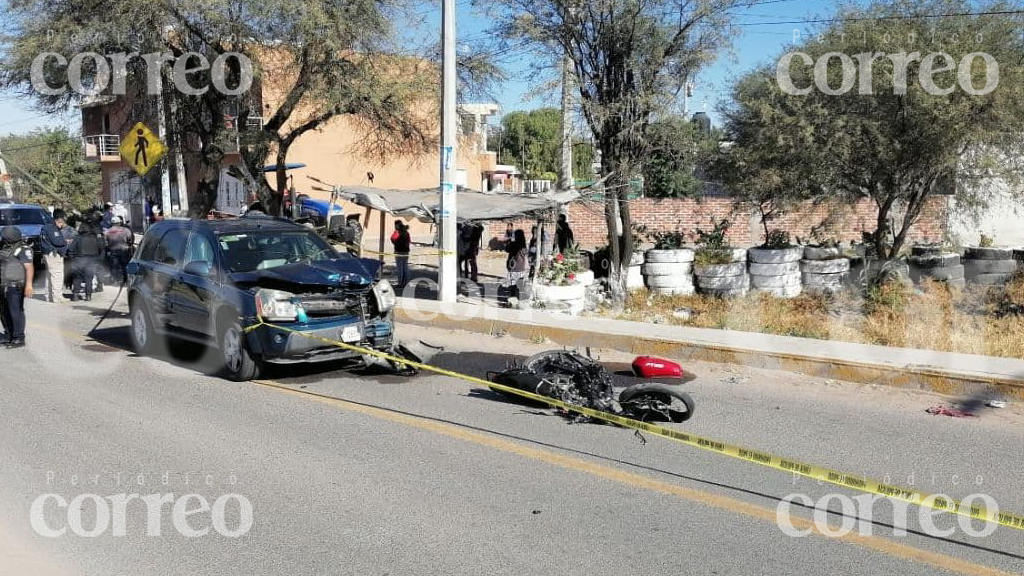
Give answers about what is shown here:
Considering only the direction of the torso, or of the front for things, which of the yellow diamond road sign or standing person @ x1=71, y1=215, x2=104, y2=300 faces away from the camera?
the standing person

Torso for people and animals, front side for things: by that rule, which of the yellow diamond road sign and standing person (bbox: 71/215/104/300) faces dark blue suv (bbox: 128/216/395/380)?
the yellow diamond road sign

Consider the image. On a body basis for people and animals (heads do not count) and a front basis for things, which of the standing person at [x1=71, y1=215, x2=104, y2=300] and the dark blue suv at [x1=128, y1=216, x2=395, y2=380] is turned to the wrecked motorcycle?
the dark blue suv

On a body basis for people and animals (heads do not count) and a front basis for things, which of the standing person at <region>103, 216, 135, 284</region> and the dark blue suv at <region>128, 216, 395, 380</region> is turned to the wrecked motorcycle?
the dark blue suv

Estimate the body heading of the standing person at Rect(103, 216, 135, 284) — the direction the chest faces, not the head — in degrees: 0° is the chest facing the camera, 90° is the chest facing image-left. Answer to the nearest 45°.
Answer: approximately 180°

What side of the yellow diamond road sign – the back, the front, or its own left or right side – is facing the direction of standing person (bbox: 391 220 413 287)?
left

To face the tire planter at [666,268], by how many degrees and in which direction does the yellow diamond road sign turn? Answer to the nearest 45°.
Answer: approximately 90° to its left

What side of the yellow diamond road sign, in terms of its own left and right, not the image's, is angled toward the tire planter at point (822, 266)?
left

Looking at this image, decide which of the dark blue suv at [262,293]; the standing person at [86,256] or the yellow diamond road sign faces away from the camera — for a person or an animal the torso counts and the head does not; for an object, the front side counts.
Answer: the standing person

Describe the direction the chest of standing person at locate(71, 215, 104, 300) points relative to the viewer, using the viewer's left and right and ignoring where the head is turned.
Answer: facing away from the viewer

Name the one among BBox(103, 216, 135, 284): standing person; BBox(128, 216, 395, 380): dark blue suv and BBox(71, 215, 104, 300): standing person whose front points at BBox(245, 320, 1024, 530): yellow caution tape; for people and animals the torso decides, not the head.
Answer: the dark blue suv
